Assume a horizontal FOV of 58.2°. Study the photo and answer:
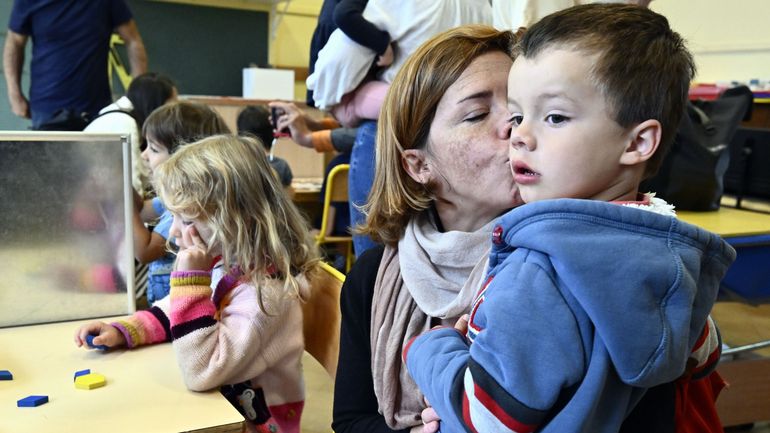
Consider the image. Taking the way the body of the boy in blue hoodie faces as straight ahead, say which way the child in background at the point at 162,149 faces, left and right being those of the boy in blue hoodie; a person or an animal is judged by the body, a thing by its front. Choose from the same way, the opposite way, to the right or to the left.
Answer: to the left

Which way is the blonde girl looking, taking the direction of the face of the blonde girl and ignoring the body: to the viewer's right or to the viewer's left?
to the viewer's left

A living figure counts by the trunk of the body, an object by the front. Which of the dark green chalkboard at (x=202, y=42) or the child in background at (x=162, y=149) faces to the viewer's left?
the child in background

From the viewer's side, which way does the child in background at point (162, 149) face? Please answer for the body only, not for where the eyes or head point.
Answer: to the viewer's left

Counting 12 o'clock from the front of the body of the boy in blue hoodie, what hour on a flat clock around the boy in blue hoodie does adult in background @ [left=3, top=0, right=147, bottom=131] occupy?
The adult in background is roughly at 12 o'clock from the boy in blue hoodie.

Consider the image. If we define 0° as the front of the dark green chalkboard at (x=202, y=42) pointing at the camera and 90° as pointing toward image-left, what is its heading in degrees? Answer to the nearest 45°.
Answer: approximately 0°

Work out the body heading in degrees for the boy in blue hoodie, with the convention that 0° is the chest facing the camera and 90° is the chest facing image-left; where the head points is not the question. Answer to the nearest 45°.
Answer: approximately 135°

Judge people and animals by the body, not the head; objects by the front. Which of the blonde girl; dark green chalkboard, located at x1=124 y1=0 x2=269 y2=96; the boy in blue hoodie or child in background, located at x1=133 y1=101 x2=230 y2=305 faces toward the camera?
the dark green chalkboard

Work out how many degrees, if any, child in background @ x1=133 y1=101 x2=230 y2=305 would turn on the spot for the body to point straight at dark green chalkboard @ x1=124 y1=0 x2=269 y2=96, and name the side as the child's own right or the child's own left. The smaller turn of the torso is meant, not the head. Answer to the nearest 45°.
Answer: approximately 90° to the child's own right

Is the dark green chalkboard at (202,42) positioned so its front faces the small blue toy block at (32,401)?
yes

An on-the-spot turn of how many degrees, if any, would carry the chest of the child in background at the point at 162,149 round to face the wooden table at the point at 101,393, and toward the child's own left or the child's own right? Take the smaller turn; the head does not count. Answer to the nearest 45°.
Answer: approximately 90° to the child's own left

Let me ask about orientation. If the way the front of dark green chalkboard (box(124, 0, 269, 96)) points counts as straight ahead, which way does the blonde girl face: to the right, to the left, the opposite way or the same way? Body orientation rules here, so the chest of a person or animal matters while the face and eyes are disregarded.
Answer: to the right

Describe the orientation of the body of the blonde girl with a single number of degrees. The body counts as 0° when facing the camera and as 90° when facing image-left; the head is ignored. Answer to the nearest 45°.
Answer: approximately 90°
